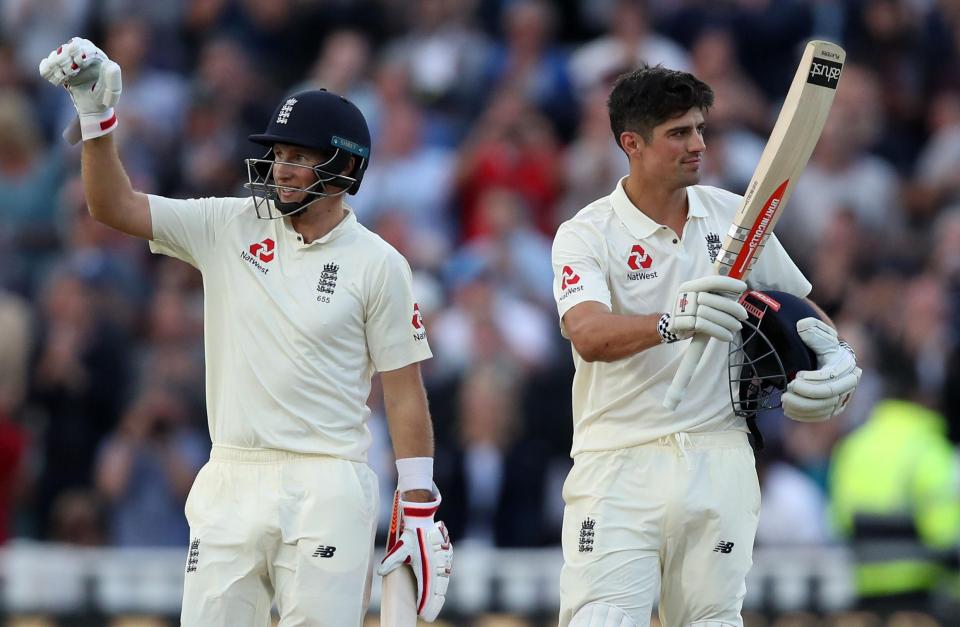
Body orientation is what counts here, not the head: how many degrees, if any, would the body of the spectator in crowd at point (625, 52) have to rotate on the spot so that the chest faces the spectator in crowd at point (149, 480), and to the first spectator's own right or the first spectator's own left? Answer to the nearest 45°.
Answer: approximately 45° to the first spectator's own right

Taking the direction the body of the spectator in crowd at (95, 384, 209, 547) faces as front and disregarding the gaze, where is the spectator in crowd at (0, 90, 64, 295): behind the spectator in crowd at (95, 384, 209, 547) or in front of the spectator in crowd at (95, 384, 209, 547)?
behind

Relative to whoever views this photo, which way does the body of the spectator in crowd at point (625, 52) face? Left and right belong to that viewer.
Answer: facing the viewer

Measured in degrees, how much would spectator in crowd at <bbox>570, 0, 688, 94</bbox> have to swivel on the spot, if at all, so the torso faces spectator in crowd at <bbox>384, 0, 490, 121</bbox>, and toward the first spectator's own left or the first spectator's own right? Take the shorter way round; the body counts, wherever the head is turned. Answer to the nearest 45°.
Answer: approximately 90° to the first spectator's own right

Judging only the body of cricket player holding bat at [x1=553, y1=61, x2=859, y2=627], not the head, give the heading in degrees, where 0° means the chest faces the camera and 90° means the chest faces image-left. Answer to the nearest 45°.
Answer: approximately 315°

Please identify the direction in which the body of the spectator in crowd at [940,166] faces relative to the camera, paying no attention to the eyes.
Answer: toward the camera

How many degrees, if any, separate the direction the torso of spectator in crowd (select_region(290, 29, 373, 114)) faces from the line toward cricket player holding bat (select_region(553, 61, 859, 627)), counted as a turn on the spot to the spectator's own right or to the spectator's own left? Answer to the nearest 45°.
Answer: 0° — they already face them

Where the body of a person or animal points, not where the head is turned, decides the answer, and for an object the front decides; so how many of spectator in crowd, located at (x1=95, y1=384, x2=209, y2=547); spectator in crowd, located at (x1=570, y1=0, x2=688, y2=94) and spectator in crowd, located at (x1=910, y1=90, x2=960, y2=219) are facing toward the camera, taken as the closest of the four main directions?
3

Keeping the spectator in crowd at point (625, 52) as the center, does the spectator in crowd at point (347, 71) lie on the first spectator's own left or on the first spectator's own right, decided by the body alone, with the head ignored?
on the first spectator's own right
